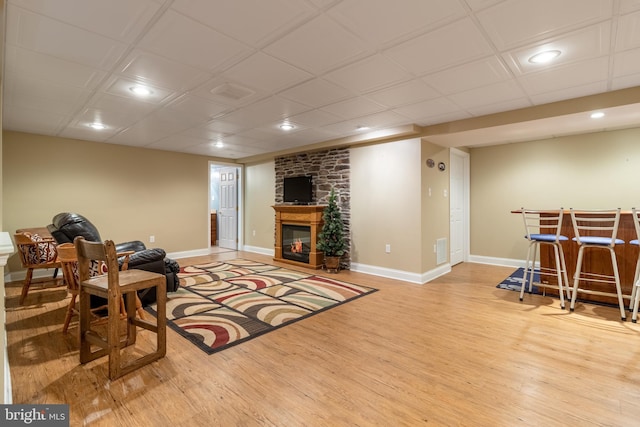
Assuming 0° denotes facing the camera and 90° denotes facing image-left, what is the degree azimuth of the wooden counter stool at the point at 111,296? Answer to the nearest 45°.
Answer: approximately 225°

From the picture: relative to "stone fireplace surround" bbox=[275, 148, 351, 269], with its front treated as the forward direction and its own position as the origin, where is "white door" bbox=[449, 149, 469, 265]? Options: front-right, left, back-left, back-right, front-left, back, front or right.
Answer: back-left

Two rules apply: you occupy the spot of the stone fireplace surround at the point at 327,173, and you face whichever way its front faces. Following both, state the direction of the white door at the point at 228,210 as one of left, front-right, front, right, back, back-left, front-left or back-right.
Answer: right

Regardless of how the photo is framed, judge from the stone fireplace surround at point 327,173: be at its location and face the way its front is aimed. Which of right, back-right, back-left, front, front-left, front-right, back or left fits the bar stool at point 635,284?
left

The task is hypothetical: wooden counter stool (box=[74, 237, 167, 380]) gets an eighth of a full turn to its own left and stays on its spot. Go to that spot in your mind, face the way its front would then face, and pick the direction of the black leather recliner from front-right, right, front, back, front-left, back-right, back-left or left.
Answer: front

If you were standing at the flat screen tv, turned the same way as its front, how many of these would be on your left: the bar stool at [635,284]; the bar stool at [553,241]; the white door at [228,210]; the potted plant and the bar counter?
4

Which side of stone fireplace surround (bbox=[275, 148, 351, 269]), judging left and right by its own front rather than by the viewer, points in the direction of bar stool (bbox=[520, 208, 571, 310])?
left

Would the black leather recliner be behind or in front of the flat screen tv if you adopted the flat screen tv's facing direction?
in front

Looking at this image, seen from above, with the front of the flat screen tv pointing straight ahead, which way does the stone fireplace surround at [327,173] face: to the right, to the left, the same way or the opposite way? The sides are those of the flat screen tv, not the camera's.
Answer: the same way

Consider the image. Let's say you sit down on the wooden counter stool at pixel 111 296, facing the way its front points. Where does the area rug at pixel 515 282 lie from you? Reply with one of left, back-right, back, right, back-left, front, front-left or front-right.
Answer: front-right

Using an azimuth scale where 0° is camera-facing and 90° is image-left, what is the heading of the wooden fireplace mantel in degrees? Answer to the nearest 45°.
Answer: approximately 45°

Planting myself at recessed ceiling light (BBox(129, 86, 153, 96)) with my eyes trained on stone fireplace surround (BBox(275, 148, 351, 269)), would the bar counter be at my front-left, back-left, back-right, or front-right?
front-right

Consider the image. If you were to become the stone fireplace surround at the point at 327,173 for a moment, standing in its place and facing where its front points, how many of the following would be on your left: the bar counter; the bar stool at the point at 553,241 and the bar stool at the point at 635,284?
3

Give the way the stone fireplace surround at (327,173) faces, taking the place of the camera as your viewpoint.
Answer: facing the viewer and to the left of the viewer

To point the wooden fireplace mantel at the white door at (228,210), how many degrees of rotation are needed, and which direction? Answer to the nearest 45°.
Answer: approximately 90° to its right

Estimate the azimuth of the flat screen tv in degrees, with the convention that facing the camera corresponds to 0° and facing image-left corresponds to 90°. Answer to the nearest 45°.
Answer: approximately 45°
